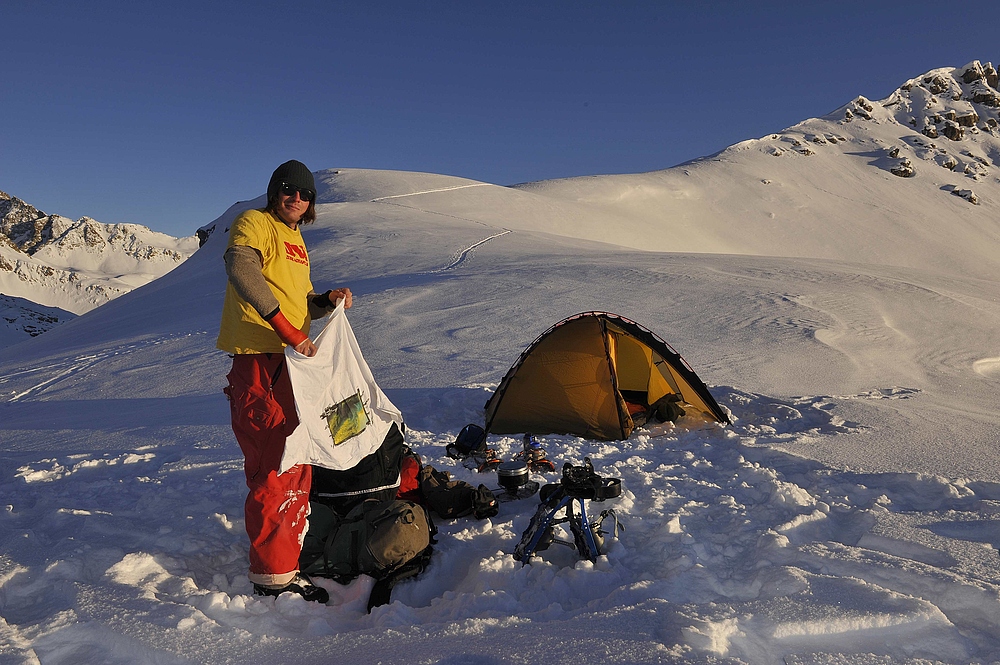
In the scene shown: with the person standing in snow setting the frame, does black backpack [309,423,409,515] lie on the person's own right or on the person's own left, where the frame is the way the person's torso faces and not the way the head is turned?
on the person's own left

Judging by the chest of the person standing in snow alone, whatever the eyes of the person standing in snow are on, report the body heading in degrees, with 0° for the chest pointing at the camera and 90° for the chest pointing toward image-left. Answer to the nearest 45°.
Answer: approximately 315°
